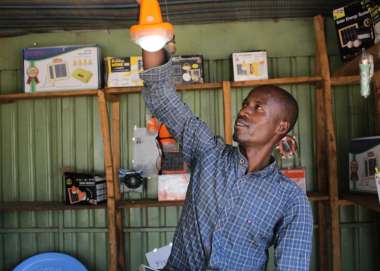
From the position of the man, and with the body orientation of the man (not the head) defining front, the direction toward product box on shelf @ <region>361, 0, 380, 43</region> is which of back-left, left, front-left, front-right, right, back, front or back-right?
back

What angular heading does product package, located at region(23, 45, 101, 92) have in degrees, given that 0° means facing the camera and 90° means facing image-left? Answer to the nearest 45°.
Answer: approximately 0°

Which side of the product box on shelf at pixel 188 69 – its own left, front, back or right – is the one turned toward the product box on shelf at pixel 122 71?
right

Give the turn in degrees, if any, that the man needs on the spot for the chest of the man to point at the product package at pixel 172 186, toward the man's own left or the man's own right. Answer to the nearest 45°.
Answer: approximately 135° to the man's own right

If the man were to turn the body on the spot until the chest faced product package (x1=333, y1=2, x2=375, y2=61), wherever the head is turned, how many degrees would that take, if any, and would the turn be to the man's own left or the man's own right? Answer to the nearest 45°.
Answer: approximately 180°

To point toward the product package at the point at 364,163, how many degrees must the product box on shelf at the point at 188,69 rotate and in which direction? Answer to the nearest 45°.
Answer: approximately 90° to its left

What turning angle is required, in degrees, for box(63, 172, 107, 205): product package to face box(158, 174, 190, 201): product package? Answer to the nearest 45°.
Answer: approximately 45° to its left

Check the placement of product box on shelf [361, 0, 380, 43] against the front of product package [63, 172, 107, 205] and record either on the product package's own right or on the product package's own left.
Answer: on the product package's own left

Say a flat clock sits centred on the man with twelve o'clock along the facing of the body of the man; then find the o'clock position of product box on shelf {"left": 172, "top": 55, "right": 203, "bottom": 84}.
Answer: The product box on shelf is roughly at 4 o'clock from the man.

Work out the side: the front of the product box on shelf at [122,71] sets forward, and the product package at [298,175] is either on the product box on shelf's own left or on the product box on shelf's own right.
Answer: on the product box on shelf's own left

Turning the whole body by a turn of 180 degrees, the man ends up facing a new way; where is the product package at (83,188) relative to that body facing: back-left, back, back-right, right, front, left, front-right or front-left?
left

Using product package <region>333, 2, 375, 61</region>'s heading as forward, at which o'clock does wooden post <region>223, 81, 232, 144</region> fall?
The wooden post is roughly at 3 o'clock from the product package.
